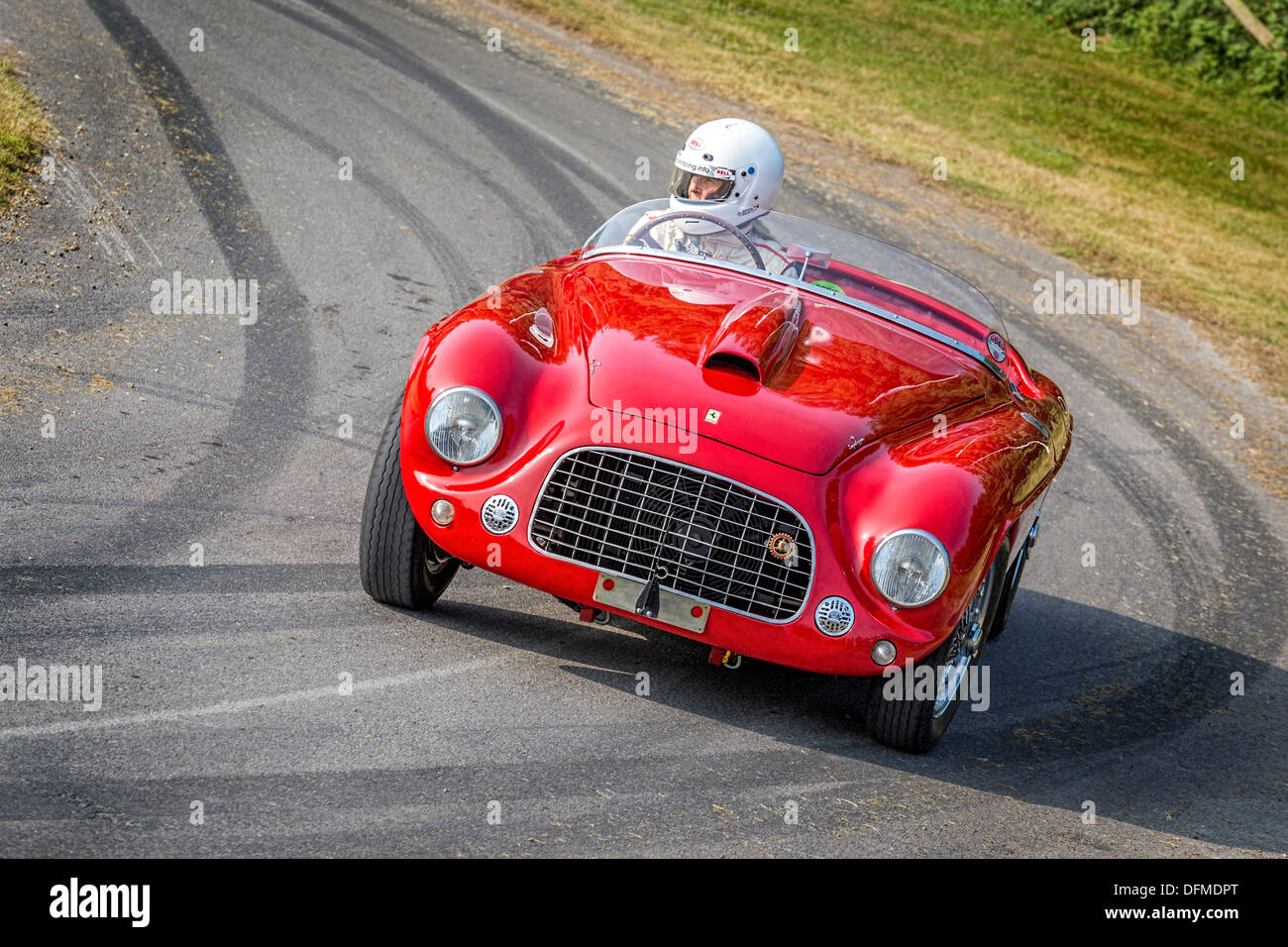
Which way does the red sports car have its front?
toward the camera

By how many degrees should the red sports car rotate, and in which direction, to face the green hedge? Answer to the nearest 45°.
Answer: approximately 180°

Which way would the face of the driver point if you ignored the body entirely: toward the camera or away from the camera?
toward the camera
